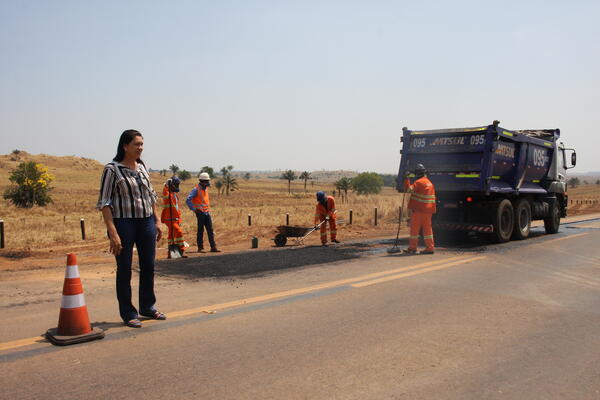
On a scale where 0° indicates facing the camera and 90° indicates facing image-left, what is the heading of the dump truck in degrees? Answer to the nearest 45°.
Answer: approximately 225°

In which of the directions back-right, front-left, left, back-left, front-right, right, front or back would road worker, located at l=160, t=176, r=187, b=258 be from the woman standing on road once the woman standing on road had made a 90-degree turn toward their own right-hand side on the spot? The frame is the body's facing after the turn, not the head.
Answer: back-right

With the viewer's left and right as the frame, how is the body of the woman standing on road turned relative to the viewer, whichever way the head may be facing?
facing the viewer and to the right of the viewer

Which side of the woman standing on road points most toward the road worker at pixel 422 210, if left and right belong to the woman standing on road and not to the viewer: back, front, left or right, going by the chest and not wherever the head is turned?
left

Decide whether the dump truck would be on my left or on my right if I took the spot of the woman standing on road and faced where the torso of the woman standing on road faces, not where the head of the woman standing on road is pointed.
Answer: on my left

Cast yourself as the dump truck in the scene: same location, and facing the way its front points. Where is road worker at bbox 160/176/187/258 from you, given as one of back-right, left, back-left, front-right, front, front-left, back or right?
back

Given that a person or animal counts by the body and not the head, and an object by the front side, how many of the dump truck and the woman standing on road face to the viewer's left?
0
